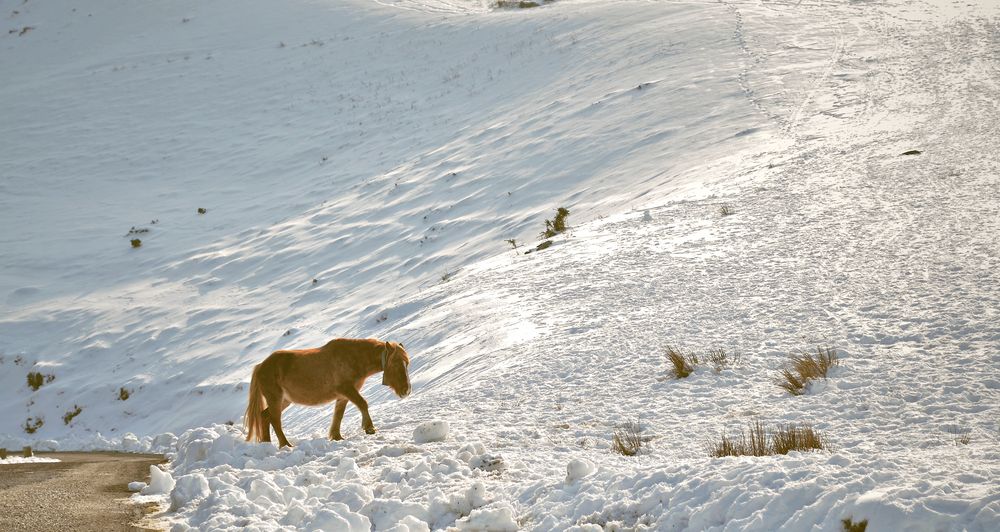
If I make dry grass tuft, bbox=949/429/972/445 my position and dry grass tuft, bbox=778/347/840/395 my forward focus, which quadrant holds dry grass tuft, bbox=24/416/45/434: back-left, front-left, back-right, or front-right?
front-left

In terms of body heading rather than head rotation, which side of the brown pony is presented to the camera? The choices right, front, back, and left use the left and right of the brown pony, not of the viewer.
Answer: right

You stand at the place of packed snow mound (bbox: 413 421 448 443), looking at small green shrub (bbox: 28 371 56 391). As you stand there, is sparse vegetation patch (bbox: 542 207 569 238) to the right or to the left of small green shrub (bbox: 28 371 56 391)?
right

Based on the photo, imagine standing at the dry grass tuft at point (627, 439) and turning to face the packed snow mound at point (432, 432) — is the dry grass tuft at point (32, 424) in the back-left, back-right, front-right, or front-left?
front-right

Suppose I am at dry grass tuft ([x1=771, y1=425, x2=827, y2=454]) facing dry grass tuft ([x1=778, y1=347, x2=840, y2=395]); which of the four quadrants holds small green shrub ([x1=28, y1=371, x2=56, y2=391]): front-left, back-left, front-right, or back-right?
front-left

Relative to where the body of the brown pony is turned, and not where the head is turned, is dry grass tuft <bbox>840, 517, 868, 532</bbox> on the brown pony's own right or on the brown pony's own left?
on the brown pony's own right

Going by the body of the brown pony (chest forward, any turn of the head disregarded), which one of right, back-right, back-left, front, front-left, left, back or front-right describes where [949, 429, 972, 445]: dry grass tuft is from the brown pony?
front-right

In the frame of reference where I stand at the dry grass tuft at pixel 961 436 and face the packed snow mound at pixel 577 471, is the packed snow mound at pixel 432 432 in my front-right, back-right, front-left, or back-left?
front-right

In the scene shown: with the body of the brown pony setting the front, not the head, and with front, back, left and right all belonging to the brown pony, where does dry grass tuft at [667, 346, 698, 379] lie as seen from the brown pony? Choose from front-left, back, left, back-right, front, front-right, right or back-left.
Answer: front

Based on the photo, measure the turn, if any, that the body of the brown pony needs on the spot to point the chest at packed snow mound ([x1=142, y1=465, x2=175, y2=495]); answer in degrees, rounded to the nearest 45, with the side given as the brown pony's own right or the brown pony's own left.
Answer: approximately 135° to the brown pony's own right

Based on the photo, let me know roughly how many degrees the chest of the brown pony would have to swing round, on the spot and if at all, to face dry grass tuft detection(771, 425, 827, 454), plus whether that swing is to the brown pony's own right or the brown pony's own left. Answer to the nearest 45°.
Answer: approximately 45° to the brown pony's own right

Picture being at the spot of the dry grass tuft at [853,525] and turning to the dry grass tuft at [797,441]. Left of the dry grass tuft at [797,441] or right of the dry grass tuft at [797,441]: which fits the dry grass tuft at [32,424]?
left
